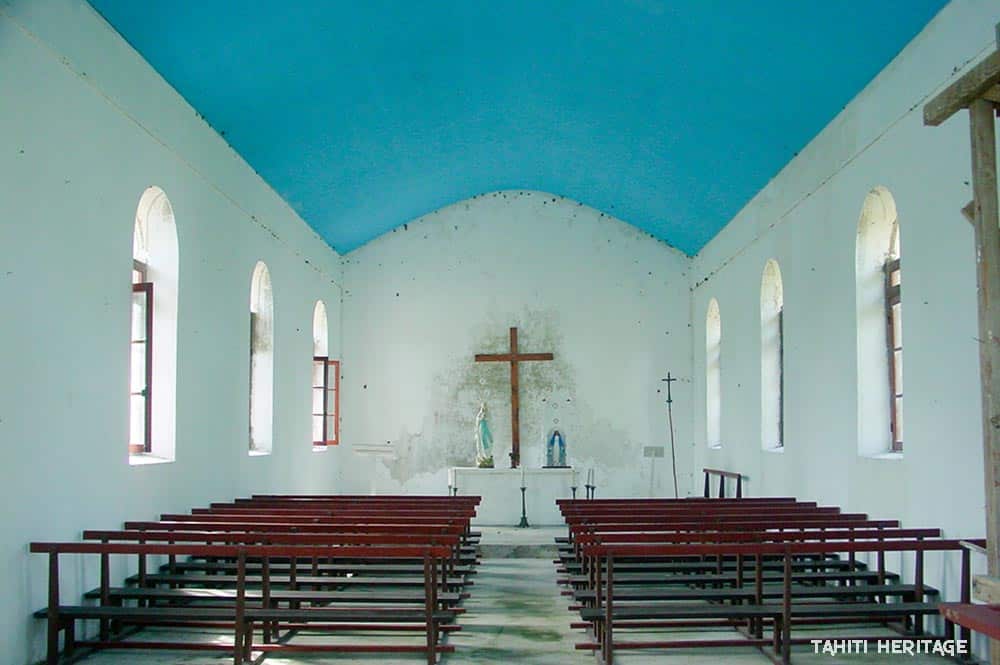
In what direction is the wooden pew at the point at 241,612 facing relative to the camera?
away from the camera

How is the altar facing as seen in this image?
toward the camera

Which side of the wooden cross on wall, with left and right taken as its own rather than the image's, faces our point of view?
front

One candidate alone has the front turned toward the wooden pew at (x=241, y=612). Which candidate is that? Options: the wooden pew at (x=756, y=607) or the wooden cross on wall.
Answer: the wooden cross on wall

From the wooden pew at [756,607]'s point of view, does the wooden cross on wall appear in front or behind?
in front

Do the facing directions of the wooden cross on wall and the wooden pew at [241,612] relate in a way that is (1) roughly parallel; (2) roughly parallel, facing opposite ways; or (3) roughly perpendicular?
roughly parallel, facing opposite ways

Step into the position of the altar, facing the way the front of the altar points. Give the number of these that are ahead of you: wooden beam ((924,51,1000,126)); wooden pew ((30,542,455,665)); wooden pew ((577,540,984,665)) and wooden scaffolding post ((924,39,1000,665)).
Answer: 4

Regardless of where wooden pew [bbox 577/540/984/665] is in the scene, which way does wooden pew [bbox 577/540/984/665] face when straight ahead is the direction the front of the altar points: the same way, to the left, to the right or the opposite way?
the opposite way

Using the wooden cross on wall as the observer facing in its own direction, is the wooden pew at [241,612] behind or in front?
in front

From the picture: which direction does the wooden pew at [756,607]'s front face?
away from the camera

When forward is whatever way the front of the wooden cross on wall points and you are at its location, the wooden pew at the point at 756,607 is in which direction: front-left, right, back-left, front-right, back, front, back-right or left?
front

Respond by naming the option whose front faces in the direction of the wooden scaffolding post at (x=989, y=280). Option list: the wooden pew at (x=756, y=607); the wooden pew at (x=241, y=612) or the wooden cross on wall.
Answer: the wooden cross on wall

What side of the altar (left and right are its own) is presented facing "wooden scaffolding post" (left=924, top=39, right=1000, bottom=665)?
front
